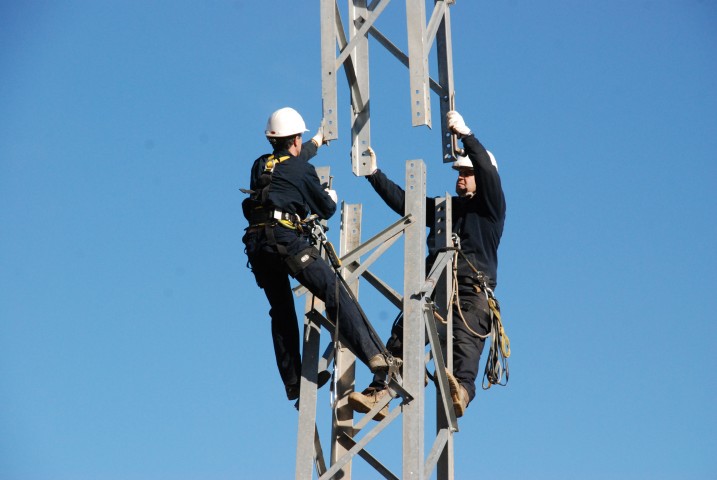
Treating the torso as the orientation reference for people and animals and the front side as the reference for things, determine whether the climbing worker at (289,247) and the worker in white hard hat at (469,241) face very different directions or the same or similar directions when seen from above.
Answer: very different directions

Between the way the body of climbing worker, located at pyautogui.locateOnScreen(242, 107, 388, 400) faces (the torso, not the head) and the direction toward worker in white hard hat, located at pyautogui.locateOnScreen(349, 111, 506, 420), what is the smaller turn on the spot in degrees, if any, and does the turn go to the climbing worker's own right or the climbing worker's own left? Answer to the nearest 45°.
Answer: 0° — they already face them

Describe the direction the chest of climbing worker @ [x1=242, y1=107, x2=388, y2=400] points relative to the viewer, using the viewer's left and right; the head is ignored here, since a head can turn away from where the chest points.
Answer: facing away from the viewer and to the right of the viewer

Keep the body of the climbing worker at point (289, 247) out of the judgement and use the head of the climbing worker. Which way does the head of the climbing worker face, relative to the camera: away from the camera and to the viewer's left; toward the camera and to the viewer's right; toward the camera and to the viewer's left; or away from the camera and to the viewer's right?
away from the camera and to the viewer's right

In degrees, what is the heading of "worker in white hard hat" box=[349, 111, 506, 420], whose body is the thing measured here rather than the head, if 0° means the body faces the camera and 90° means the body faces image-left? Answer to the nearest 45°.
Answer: approximately 45°

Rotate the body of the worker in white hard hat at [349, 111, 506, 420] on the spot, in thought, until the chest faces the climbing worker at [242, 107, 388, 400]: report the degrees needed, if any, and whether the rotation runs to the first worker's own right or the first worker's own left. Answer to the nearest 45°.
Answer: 0° — they already face them
